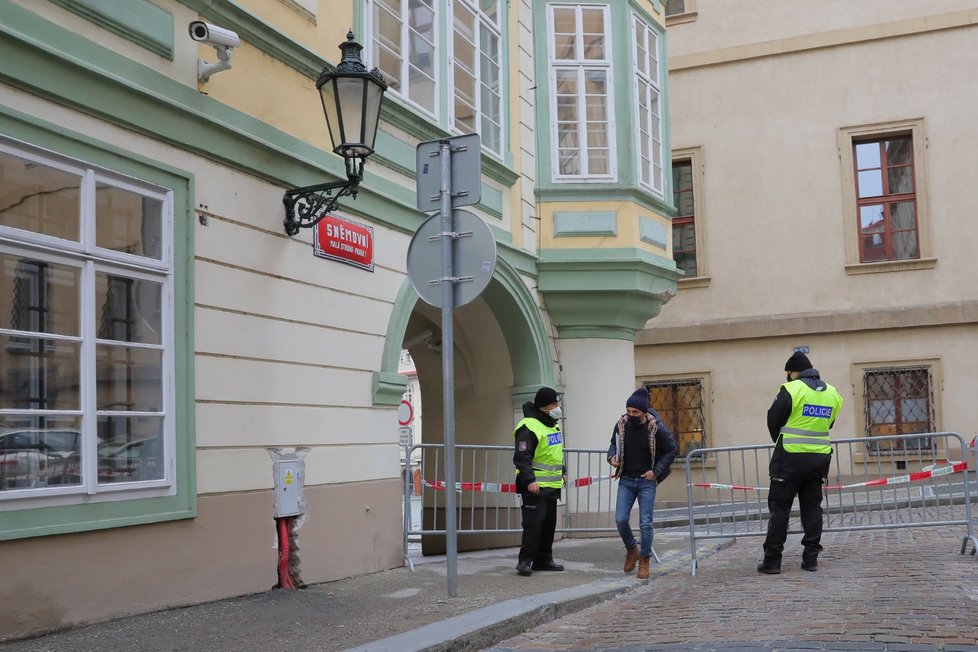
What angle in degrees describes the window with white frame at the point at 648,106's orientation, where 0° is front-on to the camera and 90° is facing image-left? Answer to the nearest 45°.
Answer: approximately 315°

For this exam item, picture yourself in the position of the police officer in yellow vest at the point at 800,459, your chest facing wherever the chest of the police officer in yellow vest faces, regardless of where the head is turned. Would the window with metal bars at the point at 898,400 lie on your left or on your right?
on your right

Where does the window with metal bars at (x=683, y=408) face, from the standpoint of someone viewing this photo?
facing the viewer

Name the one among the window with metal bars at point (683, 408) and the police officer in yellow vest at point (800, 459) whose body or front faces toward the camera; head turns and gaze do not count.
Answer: the window with metal bars

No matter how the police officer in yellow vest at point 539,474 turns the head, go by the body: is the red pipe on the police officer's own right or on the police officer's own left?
on the police officer's own right

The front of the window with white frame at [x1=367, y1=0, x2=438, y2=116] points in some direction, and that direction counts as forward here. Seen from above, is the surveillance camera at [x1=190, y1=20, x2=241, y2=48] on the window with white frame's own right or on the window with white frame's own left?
on the window with white frame's own right

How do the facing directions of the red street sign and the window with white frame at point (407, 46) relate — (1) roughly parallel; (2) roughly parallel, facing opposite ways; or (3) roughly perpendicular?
roughly parallel

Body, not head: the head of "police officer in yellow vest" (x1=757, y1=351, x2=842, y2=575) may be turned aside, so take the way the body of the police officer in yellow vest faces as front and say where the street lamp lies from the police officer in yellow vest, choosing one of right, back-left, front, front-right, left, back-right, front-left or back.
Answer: left

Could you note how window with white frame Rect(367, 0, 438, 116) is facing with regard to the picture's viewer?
facing the viewer and to the right of the viewer

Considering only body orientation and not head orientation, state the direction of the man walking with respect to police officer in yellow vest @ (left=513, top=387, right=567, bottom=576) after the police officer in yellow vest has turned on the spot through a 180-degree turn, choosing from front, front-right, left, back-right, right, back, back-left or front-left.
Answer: back-right

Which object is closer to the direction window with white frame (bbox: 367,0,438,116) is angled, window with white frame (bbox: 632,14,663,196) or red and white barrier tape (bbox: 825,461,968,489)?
the red and white barrier tape

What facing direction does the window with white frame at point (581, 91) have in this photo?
toward the camera

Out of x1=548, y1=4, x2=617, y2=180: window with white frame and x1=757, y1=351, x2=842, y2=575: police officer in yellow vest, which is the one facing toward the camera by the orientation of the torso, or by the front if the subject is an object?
the window with white frame

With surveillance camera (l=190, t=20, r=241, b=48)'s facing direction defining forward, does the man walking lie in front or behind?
behind

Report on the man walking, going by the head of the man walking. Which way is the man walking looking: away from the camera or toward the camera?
toward the camera

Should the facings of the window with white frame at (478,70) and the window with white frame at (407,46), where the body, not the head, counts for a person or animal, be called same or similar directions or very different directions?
same or similar directions

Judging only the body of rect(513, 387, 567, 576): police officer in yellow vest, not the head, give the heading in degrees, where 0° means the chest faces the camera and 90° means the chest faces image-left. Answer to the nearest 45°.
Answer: approximately 315°
